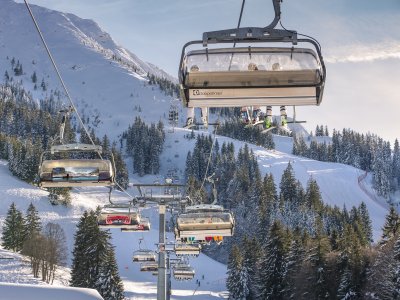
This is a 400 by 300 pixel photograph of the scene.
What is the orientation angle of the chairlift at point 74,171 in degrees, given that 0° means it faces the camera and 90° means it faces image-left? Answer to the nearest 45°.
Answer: approximately 0°

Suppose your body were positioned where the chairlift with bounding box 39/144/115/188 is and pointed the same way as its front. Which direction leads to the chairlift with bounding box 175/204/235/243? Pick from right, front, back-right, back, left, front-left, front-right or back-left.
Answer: back-left

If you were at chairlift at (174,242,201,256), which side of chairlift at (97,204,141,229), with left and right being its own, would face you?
back

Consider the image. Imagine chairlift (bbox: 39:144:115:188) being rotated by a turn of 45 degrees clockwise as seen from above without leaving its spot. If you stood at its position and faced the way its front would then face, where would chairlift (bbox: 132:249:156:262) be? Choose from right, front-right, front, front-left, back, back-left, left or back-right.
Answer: back-right

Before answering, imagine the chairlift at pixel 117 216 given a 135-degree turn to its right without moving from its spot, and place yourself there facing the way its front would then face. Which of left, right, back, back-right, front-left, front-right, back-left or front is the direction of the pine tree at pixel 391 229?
right

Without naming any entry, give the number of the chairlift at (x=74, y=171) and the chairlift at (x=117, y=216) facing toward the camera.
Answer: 2

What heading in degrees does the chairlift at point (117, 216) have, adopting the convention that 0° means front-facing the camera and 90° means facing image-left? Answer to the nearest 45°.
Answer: approximately 0°
